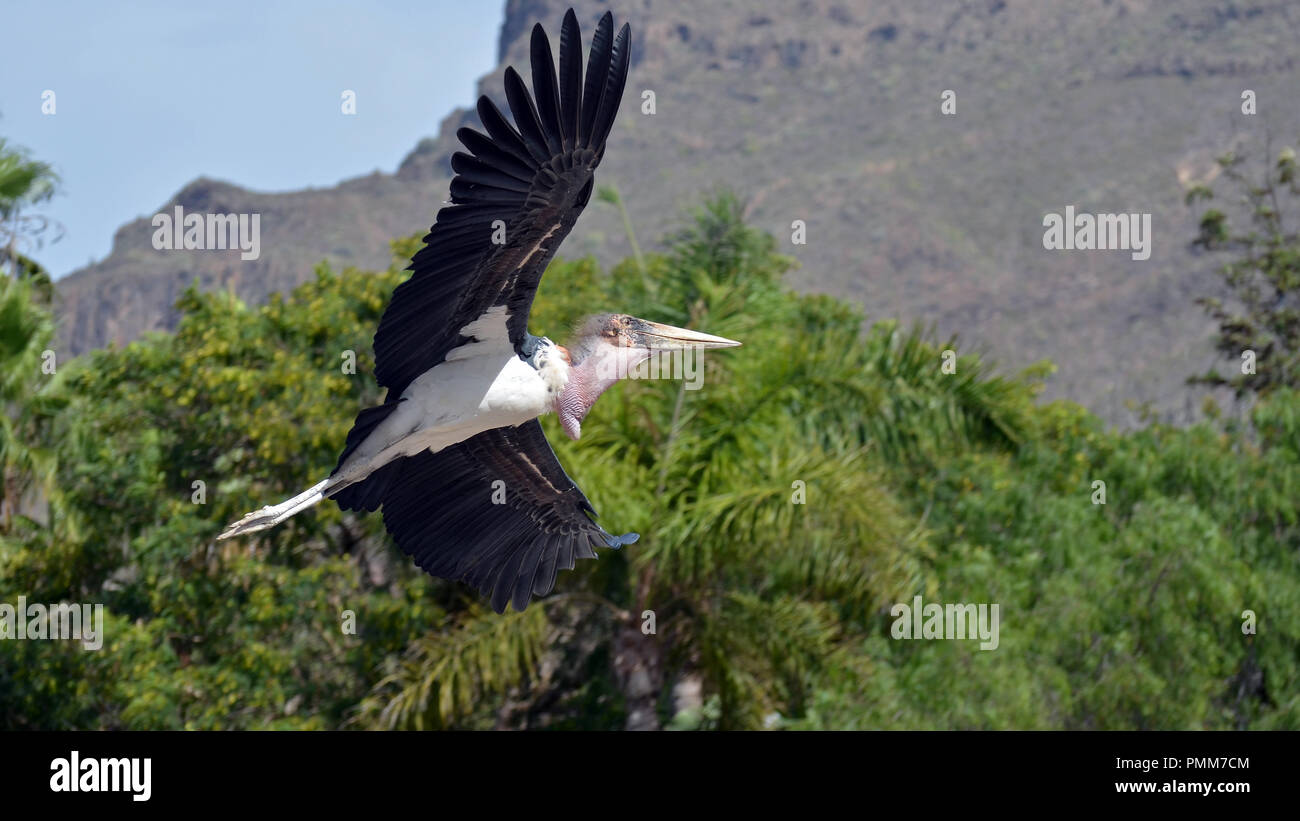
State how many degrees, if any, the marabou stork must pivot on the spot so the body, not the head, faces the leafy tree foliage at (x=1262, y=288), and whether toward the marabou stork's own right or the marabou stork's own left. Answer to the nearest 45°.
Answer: approximately 45° to the marabou stork's own left

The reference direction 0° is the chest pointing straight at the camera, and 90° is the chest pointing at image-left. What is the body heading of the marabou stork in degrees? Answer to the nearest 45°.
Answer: approximately 270°

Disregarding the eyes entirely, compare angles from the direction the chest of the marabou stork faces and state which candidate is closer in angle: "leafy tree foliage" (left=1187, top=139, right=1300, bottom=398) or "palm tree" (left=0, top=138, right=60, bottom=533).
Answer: the leafy tree foliage

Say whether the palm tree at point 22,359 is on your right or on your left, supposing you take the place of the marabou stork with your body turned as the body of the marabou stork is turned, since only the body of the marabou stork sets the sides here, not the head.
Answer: on your left
